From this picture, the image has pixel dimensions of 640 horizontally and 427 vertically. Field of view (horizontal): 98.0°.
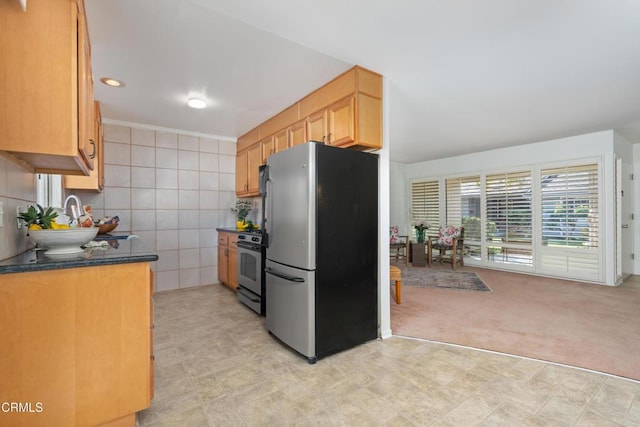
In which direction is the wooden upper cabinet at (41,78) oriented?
to the viewer's right

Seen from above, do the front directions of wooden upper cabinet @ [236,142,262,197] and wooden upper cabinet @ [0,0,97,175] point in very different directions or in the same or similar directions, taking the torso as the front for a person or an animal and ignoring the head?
very different directions

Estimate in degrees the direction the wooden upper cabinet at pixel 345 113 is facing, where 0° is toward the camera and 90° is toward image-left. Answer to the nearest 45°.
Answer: approximately 45°

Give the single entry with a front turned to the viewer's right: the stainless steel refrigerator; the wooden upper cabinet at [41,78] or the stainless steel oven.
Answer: the wooden upper cabinet

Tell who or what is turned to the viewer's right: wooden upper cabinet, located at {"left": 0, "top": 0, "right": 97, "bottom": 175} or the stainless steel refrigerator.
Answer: the wooden upper cabinet

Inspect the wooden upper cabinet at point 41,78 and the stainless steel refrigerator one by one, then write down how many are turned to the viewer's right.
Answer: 1

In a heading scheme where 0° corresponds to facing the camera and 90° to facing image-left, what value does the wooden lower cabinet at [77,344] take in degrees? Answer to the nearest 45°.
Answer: approximately 270°
